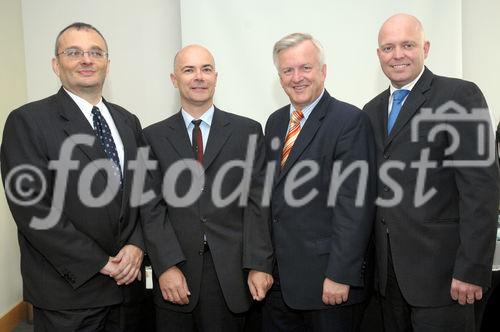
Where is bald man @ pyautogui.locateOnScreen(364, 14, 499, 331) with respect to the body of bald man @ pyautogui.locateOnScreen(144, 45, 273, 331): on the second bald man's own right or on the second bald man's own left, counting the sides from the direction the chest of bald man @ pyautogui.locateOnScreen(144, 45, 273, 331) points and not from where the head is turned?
on the second bald man's own left

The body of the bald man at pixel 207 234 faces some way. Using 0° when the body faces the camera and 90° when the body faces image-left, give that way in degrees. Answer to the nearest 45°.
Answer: approximately 0°

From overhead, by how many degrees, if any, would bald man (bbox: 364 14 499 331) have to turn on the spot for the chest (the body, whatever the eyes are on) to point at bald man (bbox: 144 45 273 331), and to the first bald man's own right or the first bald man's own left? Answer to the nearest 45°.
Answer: approximately 45° to the first bald man's own right
